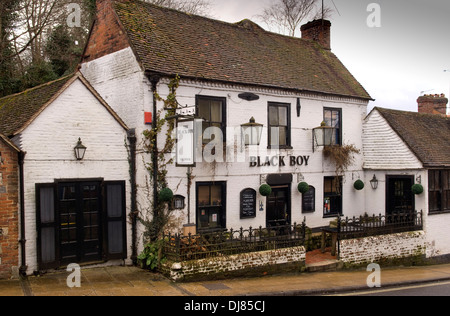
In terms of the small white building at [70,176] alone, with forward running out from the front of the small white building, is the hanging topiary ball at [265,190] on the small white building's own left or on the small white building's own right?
on the small white building's own left

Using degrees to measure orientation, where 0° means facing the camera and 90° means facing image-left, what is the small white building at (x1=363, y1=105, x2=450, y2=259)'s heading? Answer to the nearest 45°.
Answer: approximately 45°

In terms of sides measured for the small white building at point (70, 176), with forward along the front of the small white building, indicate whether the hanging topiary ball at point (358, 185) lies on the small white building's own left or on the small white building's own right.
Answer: on the small white building's own left
